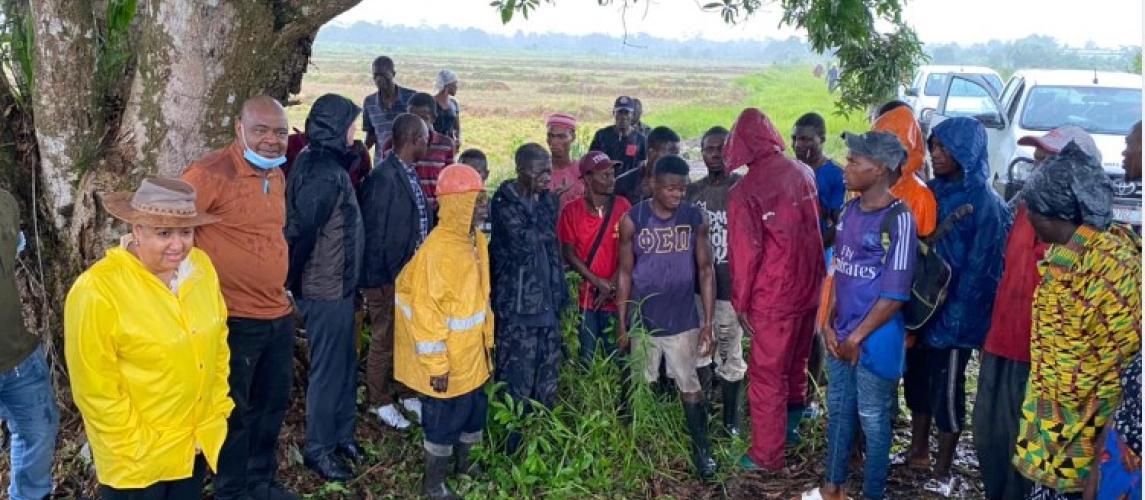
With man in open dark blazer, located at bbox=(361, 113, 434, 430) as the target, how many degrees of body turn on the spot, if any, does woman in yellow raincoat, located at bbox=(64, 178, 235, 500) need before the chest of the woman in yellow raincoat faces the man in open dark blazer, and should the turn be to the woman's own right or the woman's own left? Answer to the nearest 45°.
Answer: approximately 90° to the woman's own left

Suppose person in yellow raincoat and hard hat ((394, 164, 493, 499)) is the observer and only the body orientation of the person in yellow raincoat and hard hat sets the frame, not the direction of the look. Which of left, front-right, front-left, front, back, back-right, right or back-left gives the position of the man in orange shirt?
back

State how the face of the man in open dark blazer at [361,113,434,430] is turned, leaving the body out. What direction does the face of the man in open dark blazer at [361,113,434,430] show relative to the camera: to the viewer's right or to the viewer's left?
to the viewer's right

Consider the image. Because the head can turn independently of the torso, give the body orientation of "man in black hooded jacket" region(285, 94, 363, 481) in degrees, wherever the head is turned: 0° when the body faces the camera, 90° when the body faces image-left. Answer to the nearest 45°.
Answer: approximately 270°

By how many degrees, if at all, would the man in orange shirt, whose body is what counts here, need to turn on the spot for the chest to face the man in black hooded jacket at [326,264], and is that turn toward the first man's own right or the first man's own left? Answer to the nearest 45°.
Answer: approximately 90° to the first man's own left

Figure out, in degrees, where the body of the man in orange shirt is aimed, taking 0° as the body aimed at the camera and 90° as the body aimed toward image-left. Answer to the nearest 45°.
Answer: approximately 315°

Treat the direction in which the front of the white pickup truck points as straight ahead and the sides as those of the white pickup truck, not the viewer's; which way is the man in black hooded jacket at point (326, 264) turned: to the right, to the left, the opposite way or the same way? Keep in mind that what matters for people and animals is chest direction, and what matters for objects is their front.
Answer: to the left

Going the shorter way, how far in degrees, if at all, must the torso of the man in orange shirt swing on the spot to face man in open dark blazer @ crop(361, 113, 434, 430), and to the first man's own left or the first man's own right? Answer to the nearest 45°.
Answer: approximately 90° to the first man's own left

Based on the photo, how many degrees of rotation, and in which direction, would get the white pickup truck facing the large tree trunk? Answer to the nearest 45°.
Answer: approximately 90° to its right

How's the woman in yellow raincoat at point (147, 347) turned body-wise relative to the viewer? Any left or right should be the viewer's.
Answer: facing the viewer and to the right of the viewer

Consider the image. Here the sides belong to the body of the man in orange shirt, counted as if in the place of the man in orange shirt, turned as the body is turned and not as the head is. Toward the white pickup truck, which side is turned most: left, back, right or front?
left
